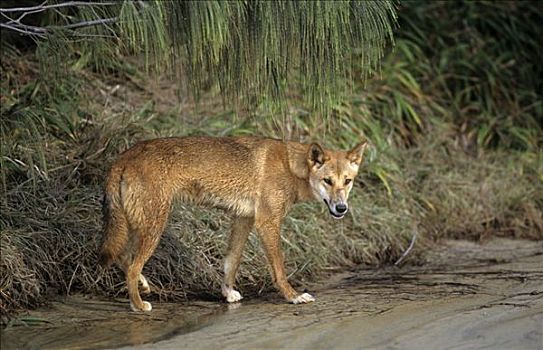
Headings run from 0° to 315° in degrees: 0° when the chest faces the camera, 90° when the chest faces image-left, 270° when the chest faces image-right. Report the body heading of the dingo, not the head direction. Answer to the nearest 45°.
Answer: approximately 270°
